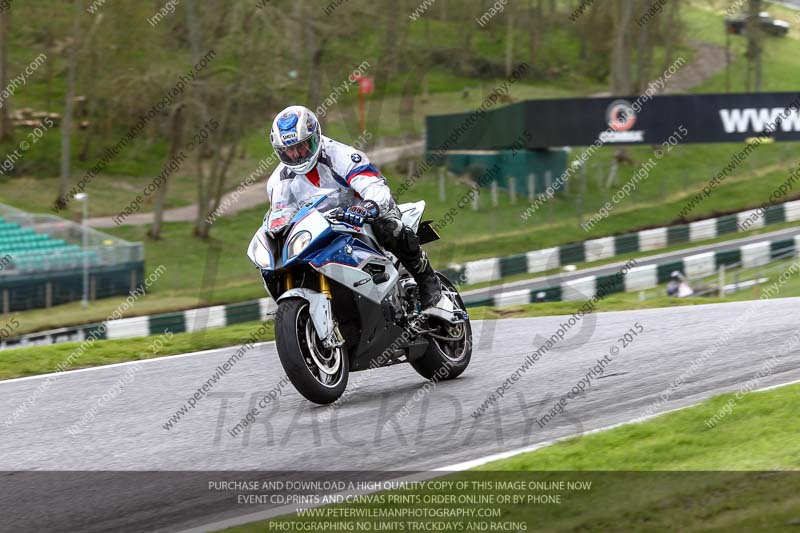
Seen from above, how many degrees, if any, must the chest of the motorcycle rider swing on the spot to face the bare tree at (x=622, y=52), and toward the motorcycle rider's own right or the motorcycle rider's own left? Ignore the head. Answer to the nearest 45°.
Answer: approximately 135° to the motorcycle rider's own right

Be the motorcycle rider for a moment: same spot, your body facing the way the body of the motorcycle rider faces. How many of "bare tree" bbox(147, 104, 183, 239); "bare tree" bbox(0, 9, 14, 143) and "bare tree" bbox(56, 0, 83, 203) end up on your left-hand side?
0

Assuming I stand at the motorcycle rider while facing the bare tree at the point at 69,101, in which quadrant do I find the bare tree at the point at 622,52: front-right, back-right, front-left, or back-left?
front-right

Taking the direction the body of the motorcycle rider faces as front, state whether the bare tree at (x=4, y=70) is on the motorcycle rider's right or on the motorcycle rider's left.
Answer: on the motorcycle rider's right

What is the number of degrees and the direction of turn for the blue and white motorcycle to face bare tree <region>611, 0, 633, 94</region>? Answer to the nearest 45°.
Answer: approximately 135° to its right

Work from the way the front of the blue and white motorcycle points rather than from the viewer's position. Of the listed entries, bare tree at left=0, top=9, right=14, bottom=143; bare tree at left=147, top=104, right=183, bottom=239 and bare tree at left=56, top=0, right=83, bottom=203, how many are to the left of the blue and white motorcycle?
0

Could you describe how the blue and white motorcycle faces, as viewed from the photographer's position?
facing the viewer and to the left of the viewer

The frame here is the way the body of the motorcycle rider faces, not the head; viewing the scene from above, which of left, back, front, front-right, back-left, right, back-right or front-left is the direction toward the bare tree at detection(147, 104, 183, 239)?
back-right

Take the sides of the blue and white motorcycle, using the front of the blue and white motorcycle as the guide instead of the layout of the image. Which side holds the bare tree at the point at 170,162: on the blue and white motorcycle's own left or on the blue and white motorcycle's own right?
on the blue and white motorcycle's own right
